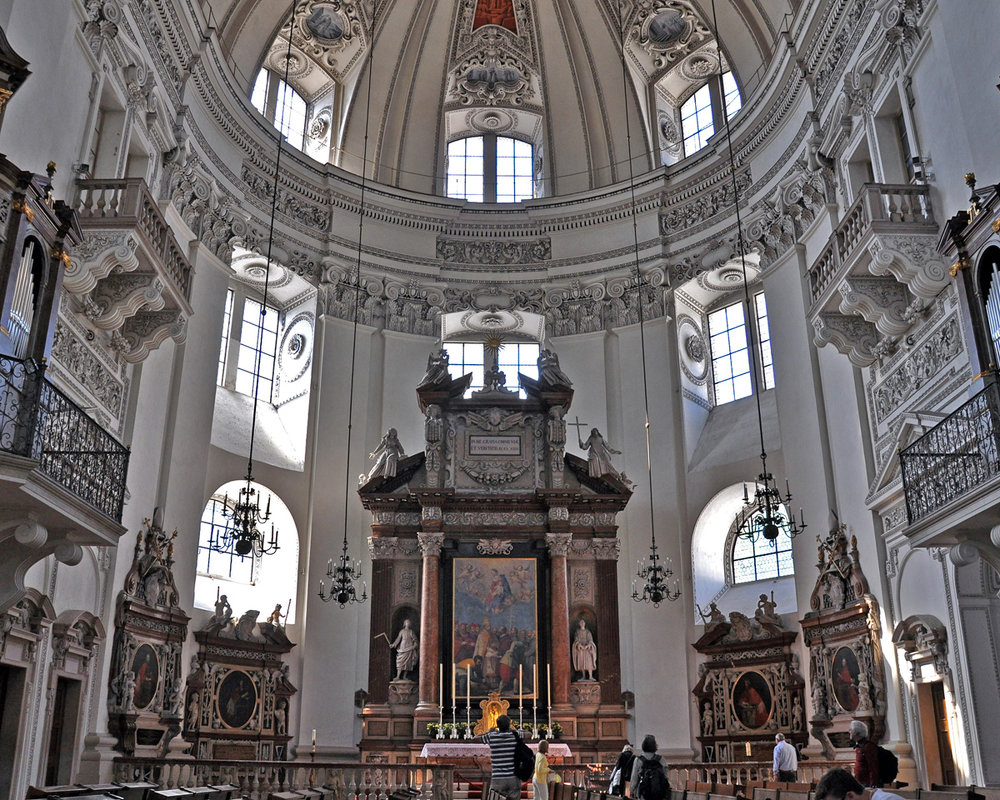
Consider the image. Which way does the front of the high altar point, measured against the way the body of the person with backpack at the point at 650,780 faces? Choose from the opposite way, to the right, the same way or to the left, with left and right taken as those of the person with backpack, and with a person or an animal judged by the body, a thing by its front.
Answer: the opposite way

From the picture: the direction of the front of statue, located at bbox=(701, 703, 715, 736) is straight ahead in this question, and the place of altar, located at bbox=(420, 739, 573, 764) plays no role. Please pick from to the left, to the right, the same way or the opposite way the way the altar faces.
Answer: the same way

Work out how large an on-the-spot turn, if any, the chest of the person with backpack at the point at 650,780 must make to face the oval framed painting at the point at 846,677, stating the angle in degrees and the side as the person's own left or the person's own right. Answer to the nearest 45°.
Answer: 0° — they already face it

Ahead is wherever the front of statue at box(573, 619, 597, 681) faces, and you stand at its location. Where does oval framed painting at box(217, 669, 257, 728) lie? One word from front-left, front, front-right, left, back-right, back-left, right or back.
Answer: right

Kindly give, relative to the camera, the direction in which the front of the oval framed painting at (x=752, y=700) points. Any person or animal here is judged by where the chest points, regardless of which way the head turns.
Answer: facing the viewer

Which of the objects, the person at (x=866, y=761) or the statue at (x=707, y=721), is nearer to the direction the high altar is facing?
the person

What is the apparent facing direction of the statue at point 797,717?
toward the camera

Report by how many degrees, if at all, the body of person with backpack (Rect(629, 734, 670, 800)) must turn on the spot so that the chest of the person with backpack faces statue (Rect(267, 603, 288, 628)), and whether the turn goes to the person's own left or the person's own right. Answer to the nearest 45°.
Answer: approximately 45° to the person's own left

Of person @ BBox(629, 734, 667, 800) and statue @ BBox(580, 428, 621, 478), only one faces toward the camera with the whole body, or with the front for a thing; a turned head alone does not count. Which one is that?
the statue

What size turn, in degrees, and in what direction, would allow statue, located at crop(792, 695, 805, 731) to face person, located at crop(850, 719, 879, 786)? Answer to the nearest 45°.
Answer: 0° — it already faces them

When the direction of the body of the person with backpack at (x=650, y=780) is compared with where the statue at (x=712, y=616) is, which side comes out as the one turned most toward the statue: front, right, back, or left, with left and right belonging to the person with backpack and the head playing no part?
front

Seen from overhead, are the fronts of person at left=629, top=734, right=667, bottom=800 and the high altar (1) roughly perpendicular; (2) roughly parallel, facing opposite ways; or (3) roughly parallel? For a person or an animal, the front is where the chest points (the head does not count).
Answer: roughly parallel, facing opposite ways

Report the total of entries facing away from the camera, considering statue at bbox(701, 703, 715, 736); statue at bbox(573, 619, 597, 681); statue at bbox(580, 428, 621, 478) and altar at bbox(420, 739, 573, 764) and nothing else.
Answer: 0

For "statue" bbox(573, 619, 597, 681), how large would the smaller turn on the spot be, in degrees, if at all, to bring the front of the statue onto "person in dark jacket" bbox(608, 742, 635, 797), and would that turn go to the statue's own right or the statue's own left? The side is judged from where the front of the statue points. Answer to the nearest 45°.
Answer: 0° — it already faces them

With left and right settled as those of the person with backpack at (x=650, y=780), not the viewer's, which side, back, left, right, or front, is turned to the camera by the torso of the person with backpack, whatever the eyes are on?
back

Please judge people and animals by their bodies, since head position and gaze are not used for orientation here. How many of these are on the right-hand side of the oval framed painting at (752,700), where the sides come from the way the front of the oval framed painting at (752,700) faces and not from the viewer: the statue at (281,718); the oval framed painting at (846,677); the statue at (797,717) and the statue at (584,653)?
2

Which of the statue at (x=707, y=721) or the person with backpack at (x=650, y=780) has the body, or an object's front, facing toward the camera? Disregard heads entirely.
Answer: the statue

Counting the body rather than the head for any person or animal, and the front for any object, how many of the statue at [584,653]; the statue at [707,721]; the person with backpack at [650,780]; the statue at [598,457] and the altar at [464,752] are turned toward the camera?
4
